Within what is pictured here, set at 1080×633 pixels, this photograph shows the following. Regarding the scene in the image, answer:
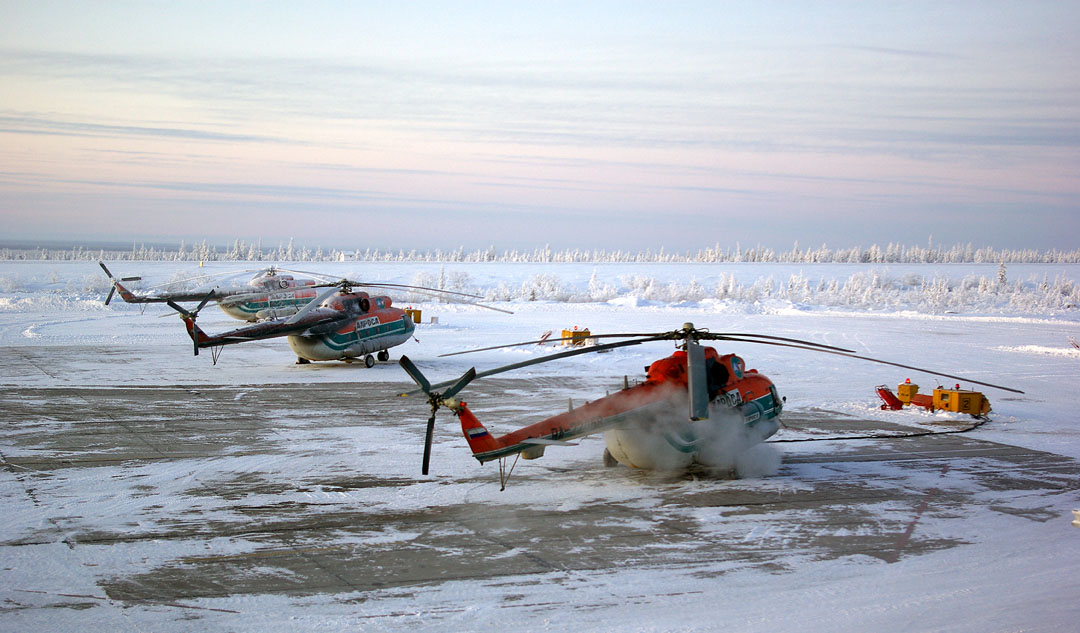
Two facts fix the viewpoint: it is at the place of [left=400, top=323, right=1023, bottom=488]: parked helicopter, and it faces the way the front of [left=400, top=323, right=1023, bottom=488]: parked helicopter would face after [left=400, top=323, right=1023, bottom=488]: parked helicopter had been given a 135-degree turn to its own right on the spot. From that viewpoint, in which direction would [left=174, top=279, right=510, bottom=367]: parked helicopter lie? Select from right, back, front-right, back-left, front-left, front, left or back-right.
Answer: back-right

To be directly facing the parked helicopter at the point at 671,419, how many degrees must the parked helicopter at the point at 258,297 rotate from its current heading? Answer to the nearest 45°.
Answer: approximately 90° to its right

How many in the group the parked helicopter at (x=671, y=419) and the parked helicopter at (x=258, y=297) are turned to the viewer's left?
0

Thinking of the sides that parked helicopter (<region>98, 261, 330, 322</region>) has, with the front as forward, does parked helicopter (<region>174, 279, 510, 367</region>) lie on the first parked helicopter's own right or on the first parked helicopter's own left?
on the first parked helicopter's own right

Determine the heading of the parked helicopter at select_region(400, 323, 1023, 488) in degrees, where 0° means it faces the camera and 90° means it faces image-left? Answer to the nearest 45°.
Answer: approximately 225°

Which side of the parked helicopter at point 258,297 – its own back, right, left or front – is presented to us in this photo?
right

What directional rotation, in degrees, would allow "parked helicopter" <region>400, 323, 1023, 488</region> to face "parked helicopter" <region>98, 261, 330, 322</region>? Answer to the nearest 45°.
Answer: approximately 90° to its left

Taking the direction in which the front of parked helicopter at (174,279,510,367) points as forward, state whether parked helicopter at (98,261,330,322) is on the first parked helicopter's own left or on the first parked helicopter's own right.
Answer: on the first parked helicopter's own left

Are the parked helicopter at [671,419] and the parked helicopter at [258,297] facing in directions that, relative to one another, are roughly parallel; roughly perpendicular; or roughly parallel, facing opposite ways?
roughly parallel

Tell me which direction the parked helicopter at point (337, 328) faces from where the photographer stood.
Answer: facing away from the viewer and to the right of the viewer
